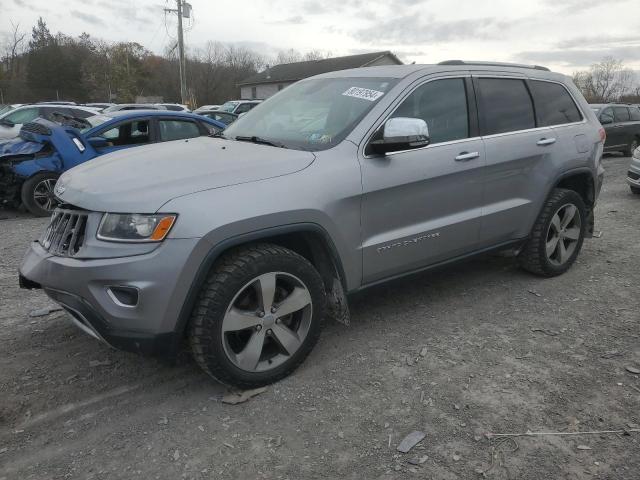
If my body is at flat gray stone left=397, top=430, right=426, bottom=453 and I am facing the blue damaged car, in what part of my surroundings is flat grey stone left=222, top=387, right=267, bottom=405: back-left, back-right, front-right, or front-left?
front-left

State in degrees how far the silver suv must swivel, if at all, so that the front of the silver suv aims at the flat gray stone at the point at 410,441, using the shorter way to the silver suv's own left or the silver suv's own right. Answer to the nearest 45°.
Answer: approximately 90° to the silver suv's own left

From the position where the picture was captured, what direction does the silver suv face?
facing the viewer and to the left of the viewer

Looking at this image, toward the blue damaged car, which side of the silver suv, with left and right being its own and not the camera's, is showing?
right
